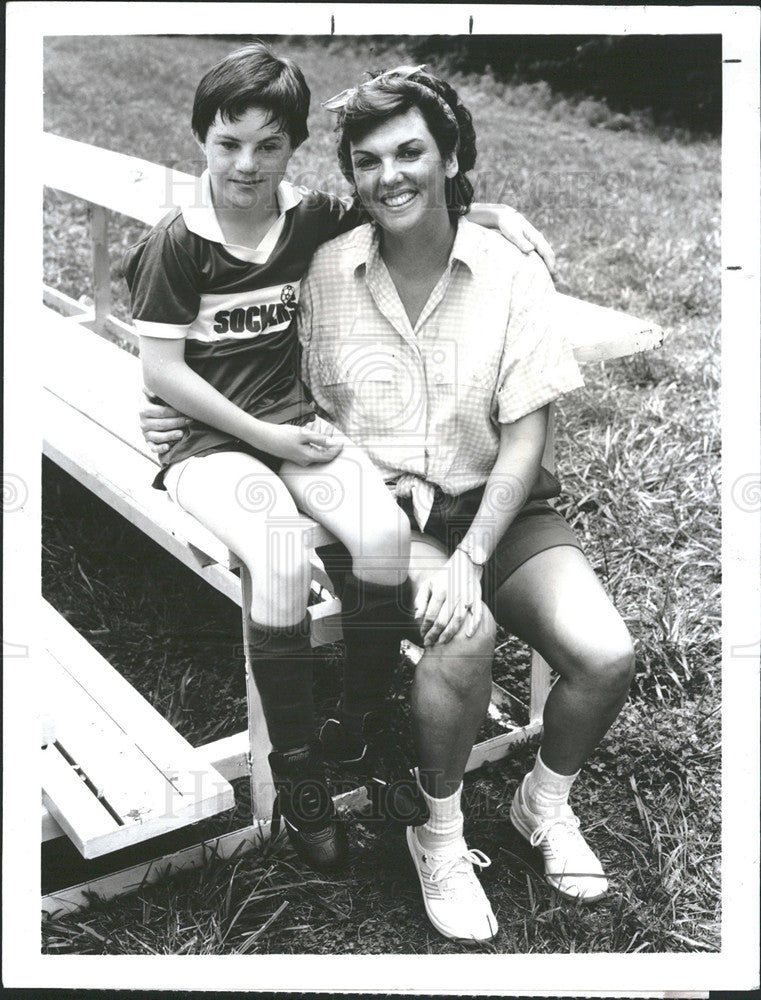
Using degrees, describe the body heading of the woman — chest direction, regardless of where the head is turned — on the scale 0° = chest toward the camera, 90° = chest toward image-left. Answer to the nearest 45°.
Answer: approximately 0°

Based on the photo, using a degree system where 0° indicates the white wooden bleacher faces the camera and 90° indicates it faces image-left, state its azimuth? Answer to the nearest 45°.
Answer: approximately 45°
